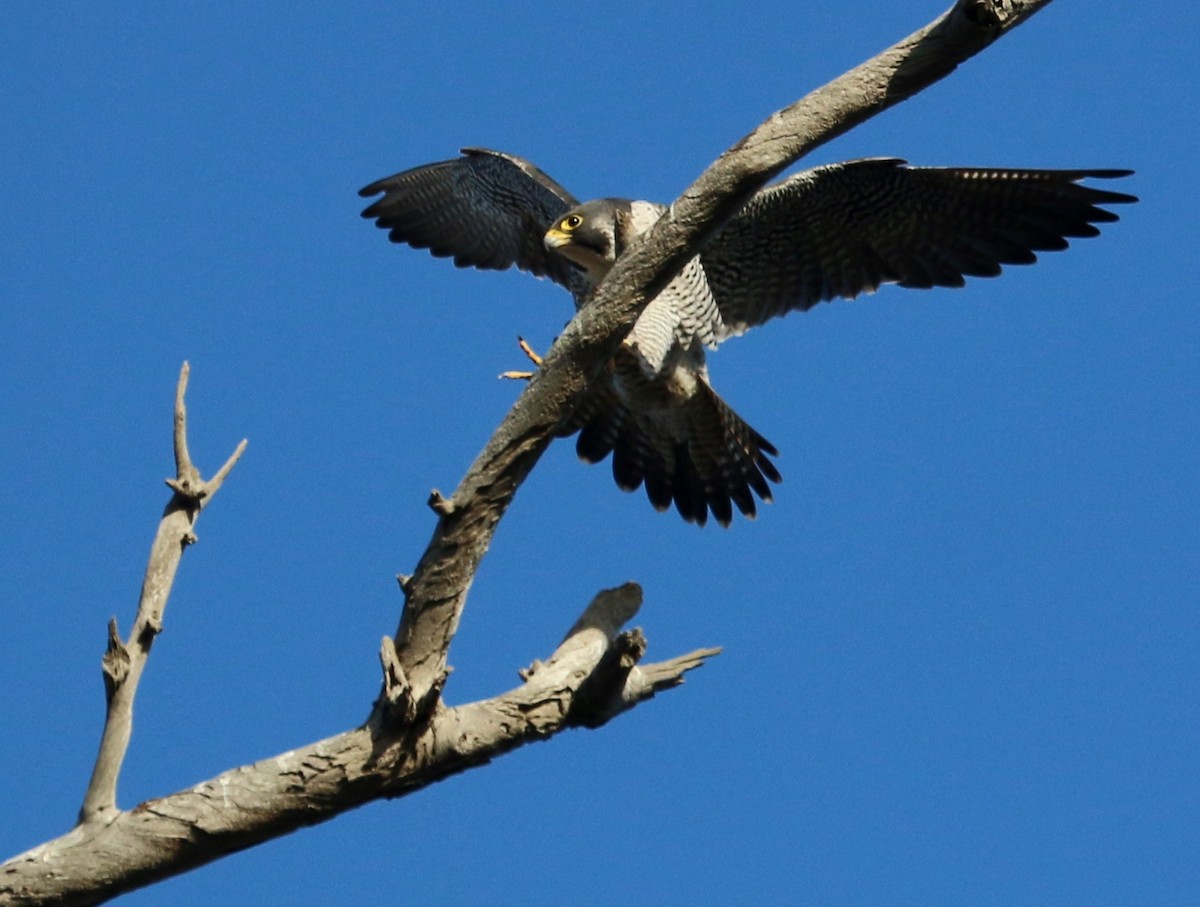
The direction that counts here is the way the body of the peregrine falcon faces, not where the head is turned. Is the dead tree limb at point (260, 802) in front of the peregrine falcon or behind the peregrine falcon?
in front

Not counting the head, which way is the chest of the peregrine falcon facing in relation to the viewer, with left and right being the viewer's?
facing the viewer and to the left of the viewer

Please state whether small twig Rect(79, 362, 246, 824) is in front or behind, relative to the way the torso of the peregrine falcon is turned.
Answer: in front
